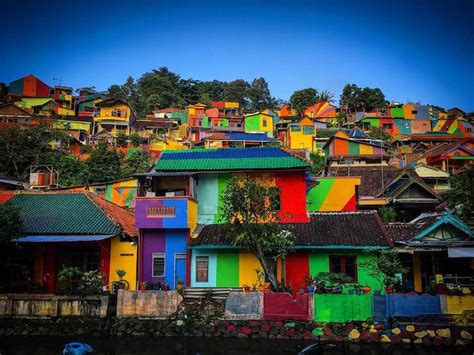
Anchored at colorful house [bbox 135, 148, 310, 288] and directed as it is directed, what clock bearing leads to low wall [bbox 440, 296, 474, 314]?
The low wall is roughly at 10 o'clock from the colorful house.

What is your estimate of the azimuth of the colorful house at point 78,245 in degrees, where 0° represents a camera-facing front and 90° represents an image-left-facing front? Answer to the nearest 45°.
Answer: approximately 0°

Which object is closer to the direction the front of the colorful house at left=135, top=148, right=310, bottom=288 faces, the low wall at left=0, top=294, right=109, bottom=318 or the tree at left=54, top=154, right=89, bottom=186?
the low wall

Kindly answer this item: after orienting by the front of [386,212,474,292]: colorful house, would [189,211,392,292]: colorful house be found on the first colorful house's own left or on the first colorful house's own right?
on the first colorful house's own right

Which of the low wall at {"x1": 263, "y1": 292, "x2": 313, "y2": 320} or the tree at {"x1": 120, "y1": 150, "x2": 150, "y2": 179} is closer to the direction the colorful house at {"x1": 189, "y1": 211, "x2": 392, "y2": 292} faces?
the low wall

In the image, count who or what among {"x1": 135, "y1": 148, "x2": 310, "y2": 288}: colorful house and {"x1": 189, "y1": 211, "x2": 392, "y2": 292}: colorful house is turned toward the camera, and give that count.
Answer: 2

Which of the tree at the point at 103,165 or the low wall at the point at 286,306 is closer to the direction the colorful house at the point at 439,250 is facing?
the low wall
